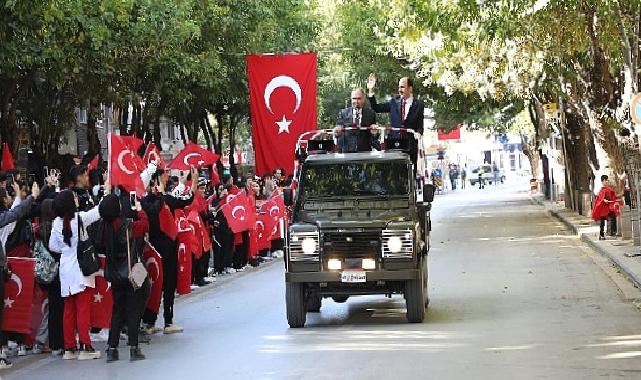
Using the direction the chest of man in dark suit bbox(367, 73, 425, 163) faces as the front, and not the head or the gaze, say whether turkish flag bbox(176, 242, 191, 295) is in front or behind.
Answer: in front

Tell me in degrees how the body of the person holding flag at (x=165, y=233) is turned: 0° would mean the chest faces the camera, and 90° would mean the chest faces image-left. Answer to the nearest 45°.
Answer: approximately 270°

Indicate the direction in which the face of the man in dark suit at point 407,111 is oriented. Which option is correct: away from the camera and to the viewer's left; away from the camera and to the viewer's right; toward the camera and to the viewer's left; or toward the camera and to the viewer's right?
toward the camera and to the viewer's left

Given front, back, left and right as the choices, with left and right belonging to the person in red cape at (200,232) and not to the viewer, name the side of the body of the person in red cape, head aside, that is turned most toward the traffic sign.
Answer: front

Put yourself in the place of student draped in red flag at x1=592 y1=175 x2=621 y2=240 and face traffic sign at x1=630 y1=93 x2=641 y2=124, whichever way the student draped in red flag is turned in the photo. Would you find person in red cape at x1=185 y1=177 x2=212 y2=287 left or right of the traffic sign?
right

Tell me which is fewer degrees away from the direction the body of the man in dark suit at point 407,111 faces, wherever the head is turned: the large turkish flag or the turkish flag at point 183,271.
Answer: the turkish flag

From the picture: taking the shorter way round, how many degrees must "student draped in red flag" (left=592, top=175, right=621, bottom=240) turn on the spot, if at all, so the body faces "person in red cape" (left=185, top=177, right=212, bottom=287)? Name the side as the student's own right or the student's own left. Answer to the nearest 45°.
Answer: approximately 45° to the student's own right

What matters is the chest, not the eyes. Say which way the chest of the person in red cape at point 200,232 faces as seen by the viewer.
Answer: to the viewer's right

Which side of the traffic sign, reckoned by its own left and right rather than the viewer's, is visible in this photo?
front
